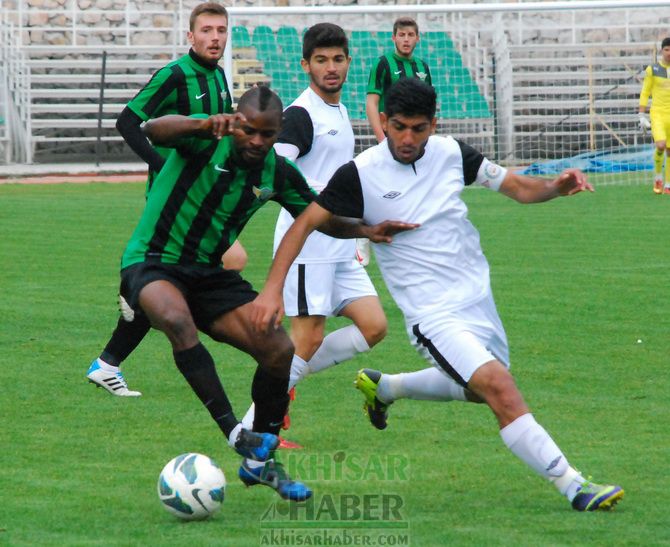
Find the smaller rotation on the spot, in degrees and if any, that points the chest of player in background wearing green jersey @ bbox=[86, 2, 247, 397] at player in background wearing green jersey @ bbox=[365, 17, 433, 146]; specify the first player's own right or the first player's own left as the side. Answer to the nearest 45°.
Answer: approximately 135° to the first player's own left

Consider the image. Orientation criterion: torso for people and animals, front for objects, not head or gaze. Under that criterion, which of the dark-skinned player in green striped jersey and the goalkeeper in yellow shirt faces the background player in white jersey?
the goalkeeper in yellow shirt

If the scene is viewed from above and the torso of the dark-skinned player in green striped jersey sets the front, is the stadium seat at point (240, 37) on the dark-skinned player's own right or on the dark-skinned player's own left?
on the dark-skinned player's own left

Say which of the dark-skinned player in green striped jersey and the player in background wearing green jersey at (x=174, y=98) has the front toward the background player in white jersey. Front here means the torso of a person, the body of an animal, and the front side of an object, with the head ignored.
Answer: the player in background wearing green jersey

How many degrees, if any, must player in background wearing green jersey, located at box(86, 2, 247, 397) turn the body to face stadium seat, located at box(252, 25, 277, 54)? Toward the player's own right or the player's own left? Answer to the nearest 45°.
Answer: approximately 135° to the player's own left

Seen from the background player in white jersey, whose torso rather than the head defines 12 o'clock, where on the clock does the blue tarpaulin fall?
The blue tarpaulin is roughly at 8 o'clock from the background player in white jersey.

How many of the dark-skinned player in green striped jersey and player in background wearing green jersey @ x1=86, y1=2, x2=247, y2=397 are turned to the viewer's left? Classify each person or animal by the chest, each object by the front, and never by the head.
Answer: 0

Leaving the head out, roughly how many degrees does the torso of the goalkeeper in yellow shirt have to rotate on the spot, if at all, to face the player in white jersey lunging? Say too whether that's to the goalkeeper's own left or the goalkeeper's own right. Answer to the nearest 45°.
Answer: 0° — they already face them

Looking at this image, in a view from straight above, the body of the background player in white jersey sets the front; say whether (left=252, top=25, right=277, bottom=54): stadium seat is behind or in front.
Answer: behind
